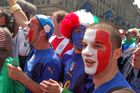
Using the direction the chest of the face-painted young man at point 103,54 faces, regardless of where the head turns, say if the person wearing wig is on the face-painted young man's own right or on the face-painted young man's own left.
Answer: on the face-painted young man's own right

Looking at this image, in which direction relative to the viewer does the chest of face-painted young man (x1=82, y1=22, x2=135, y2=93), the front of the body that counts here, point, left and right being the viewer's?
facing the viewer and to the left of the viewer

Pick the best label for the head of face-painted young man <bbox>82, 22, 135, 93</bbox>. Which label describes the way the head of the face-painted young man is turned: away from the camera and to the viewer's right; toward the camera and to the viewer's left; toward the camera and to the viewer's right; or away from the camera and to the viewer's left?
toward the camera and to the viewer's left
